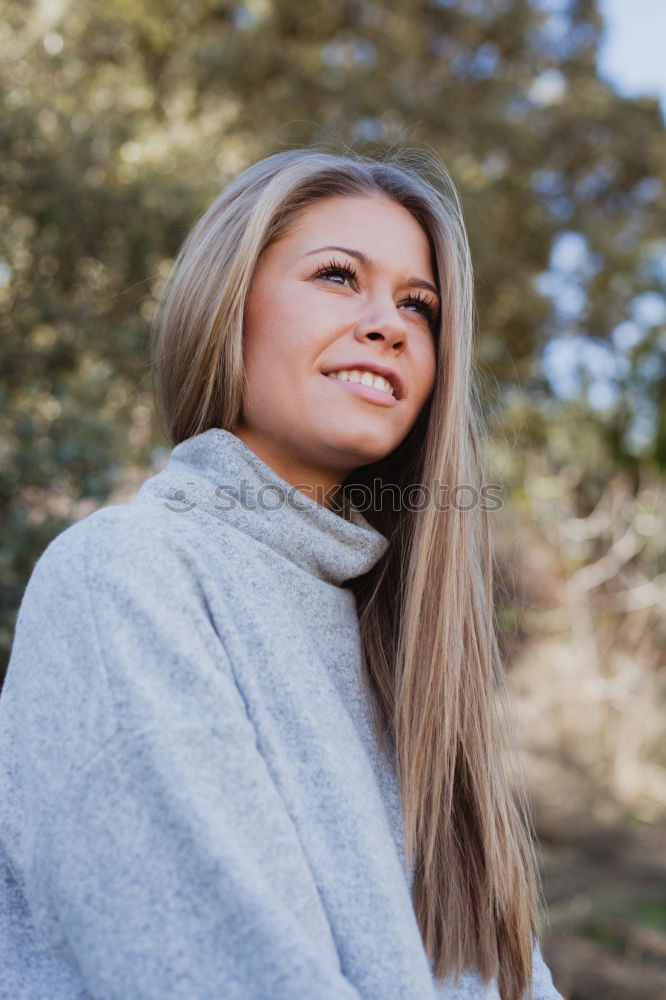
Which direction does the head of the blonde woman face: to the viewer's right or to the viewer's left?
to the viewer's right

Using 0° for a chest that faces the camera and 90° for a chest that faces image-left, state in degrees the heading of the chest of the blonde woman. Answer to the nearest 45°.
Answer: approximately 315°
